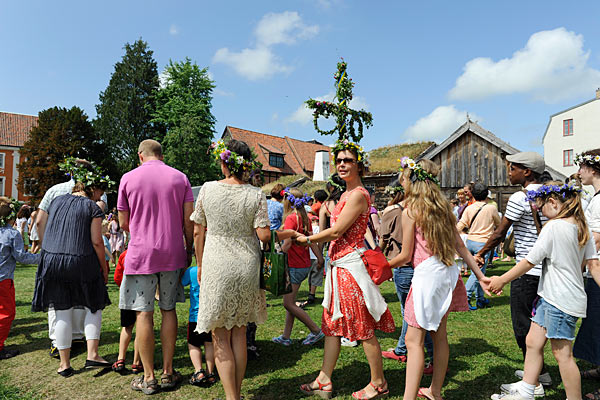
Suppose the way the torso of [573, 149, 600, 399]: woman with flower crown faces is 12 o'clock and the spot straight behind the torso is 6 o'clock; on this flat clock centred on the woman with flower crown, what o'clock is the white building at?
The white building is roughly at 3 o'clock from the woman with flower crown.

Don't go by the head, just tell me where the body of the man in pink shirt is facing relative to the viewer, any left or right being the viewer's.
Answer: facing away from the viewer

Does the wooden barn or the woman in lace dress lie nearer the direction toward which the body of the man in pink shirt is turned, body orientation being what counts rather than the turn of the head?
the wooden barn

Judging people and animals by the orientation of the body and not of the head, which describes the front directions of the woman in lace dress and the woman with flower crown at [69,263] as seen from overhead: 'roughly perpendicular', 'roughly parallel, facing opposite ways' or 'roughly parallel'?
roughly parallel

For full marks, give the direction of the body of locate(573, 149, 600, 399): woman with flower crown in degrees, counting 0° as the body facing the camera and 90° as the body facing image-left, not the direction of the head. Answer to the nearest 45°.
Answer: approximately 90°

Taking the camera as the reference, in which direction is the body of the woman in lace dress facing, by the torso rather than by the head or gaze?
away from the camera

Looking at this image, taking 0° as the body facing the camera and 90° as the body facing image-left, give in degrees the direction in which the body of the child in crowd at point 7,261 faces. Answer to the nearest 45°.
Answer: approximately 225°

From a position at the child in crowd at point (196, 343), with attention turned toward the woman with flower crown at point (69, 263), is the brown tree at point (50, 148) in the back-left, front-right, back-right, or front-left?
front-right

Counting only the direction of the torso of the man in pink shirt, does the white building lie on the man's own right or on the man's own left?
on the man's own right

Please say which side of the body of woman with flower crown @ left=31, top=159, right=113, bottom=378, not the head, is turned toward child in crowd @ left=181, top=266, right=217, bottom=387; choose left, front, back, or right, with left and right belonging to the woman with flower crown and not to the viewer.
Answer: right

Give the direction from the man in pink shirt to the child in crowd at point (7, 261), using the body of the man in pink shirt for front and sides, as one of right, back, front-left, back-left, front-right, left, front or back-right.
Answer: front-left

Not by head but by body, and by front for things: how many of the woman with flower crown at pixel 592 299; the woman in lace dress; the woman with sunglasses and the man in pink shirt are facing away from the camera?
2

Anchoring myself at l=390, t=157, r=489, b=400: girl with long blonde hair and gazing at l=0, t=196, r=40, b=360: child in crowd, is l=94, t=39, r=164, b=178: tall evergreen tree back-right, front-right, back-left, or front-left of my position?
front-right
